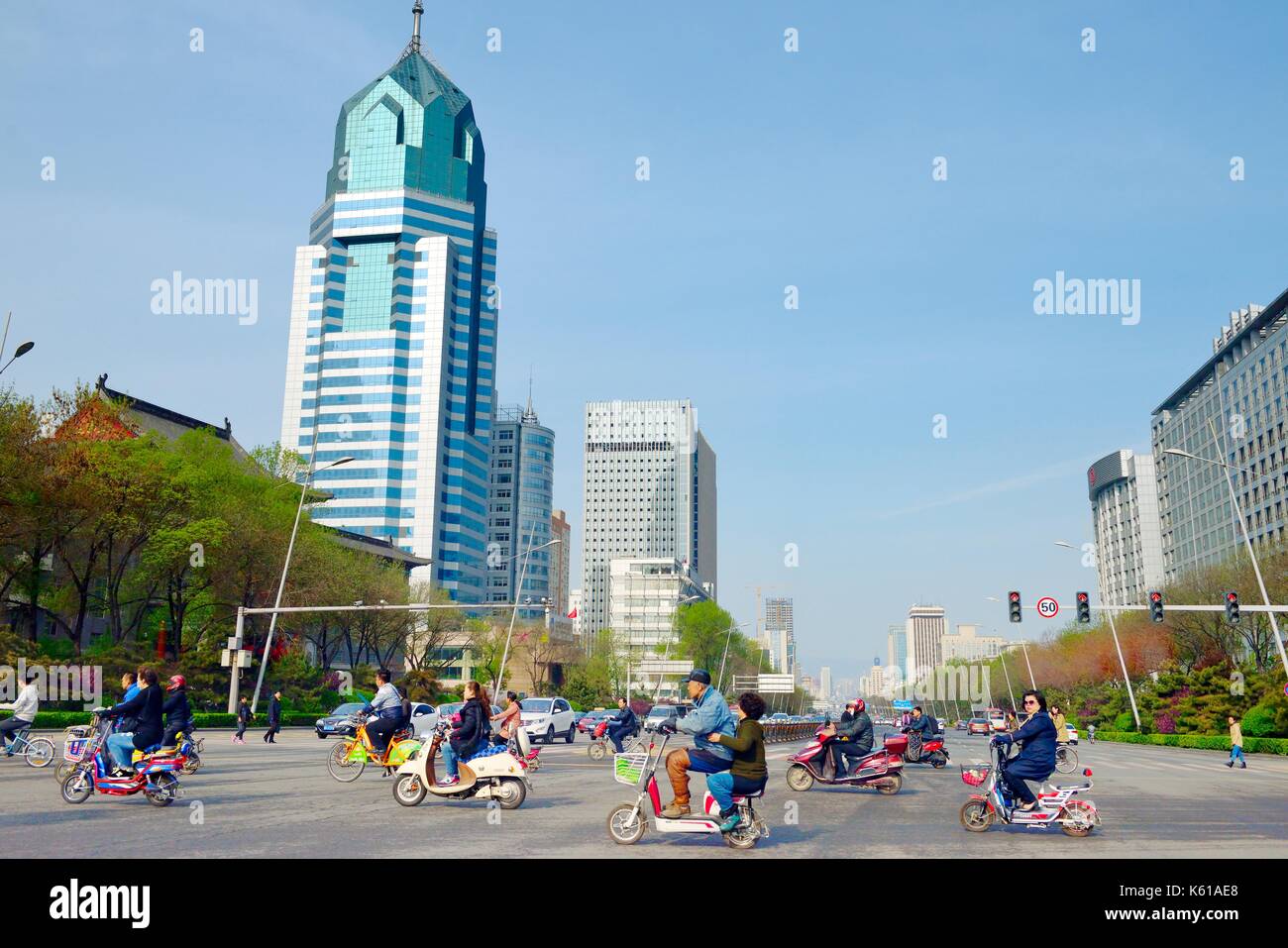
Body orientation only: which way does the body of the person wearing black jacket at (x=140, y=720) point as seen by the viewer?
to the viewer's left

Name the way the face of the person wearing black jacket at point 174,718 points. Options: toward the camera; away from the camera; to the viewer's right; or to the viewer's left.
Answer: to the viewer's left

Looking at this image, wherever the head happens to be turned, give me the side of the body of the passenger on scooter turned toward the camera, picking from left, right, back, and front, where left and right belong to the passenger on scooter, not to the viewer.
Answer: left

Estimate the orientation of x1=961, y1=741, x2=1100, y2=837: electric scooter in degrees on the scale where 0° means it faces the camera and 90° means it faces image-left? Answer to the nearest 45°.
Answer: approximately 90°

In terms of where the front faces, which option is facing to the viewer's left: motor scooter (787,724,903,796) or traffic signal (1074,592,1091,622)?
the motor scooter

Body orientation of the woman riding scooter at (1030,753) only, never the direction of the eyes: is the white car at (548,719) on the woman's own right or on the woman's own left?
on the woman's own right

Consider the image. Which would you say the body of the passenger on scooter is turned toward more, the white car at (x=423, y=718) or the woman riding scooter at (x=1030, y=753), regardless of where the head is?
the white car

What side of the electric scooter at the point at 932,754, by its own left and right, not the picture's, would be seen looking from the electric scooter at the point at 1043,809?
left

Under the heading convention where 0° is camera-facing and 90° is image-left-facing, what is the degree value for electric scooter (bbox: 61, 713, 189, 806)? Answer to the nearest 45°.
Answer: approximately 90°

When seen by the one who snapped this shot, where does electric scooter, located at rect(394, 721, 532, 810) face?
facing to the left of the viewer

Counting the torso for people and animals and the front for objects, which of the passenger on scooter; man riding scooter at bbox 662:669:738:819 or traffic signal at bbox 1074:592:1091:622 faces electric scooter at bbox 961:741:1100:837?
the traffic signal

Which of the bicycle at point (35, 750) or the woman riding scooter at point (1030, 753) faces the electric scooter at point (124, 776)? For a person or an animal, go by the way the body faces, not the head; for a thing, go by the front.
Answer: the woman riding scooter
